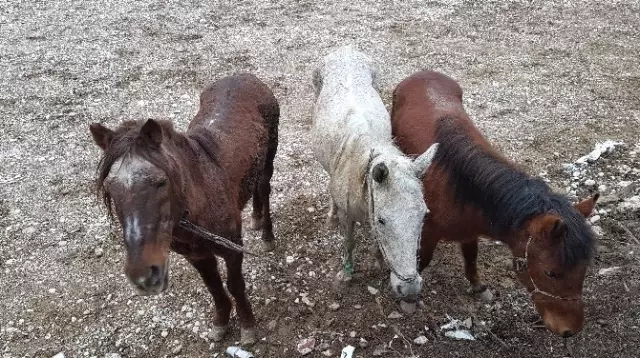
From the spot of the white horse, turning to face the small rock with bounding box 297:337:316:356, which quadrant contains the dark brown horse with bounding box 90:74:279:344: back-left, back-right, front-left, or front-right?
front-right

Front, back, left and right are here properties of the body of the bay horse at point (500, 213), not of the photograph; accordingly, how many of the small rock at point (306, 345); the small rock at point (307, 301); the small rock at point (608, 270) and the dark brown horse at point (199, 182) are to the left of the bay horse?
1

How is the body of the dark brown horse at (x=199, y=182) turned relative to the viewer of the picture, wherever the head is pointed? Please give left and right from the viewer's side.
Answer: facing the viewer and to the left of the viewer

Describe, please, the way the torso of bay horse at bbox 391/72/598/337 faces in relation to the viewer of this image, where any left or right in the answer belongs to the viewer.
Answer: facing the viewer and to the right of the viewer

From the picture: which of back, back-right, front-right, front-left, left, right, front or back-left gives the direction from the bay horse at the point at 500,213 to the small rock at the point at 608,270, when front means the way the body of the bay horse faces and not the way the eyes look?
left

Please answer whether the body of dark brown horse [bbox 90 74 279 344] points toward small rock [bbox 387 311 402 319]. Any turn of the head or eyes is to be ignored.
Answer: no

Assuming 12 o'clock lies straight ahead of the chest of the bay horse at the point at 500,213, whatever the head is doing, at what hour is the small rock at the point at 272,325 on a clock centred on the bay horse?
The small rock is roughly at 4 o'clock from the bay horse.

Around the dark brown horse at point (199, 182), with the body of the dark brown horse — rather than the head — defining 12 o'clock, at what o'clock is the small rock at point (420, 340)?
The small rock is roughly at 8 o'clock from the dark brown horse.

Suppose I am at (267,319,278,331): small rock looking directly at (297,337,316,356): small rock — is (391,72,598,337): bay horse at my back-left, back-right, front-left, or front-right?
front-left

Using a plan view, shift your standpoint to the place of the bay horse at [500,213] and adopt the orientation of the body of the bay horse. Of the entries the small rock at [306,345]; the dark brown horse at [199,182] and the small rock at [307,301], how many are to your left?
0

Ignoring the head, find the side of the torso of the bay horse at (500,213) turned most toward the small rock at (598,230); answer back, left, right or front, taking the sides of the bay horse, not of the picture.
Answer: left
